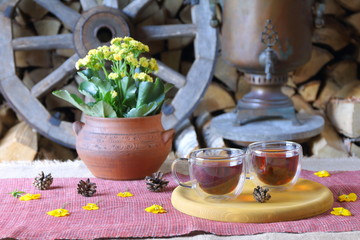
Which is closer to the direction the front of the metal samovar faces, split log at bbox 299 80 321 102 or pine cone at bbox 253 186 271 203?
the pine cone

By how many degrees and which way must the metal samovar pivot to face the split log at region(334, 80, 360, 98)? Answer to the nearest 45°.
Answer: approximately 135° to its left

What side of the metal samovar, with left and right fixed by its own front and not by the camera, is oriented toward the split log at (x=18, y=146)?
right

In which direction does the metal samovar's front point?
toward the camera

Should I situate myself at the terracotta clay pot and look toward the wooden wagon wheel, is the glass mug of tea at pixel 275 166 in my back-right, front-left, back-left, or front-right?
back-right

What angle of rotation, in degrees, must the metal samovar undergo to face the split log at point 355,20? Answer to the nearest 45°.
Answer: approximately 135° to its left

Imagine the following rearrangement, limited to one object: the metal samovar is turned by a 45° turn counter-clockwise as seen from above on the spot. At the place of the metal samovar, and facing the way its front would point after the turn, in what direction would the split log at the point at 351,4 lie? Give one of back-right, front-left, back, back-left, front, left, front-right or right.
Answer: left

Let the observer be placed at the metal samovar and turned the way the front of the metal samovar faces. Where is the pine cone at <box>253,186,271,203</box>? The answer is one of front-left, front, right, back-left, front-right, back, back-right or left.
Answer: front

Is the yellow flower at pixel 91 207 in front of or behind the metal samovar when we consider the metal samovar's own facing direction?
in front

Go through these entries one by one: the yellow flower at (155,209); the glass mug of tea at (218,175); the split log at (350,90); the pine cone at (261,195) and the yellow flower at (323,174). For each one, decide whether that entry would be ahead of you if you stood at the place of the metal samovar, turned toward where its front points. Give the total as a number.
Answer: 4

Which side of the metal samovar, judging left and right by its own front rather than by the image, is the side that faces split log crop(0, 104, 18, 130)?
right

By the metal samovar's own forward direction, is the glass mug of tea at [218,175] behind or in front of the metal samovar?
in front

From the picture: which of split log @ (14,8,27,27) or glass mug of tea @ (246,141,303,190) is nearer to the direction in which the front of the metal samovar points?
the glass mug of tea

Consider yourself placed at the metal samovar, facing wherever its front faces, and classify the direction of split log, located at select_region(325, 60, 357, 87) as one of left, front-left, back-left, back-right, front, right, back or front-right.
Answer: back-left

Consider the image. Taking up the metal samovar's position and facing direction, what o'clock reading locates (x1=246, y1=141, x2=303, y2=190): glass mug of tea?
The glass mug of tea is roughly at 12 o'clock from the metal samovar.
